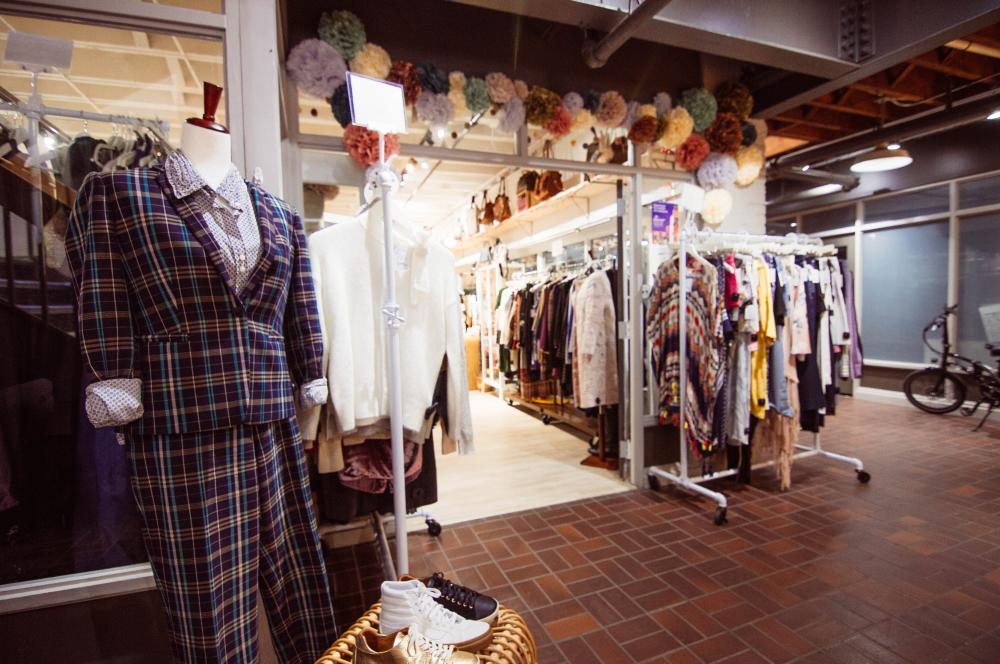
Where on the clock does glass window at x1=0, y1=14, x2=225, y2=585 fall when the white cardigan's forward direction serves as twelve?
The glass window is roughly at 3 o'clock from the white cardigan.

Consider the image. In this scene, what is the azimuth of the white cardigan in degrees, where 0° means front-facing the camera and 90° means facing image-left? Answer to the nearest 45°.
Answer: approximately 0°

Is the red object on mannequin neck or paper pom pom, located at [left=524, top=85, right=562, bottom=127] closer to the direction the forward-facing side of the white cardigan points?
the red object on mannequin neck

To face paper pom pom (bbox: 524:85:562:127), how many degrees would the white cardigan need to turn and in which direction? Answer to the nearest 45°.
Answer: approximately 135° to its left

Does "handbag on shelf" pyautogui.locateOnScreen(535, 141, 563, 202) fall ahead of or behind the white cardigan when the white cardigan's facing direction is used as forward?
behind
